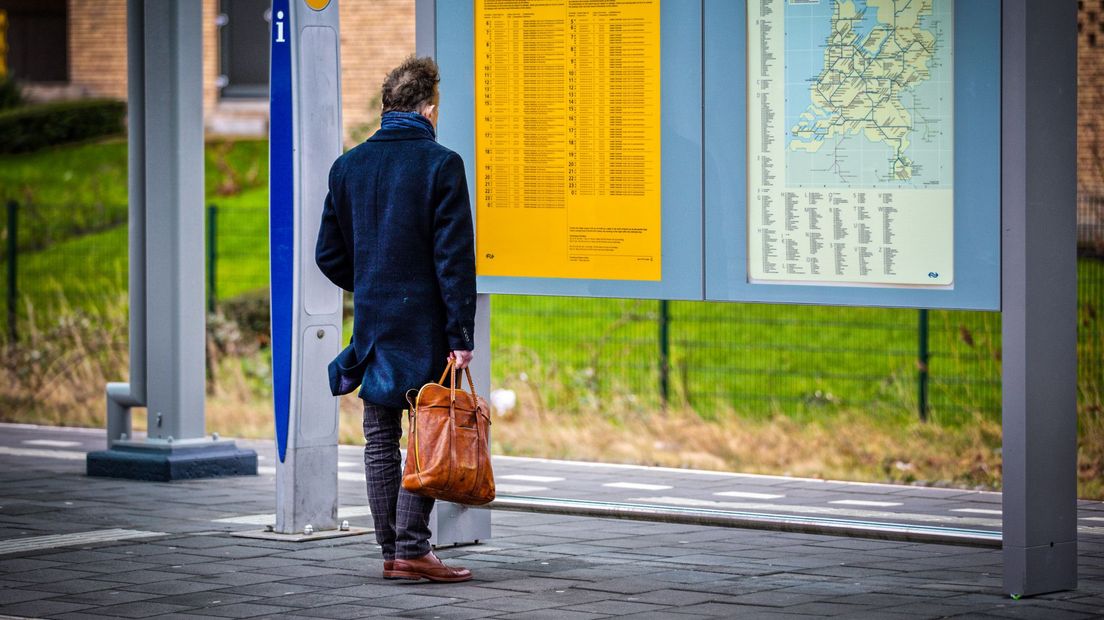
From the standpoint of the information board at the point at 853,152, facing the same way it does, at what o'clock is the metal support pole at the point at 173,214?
The metal support pole is roughly at 4 o'clock from the information board.

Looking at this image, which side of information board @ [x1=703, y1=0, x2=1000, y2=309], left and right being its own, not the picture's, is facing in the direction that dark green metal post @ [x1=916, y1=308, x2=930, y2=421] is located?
back

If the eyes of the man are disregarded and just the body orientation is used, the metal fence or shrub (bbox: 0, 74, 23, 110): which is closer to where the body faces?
the metal fence

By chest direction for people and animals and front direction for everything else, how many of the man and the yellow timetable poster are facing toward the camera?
1

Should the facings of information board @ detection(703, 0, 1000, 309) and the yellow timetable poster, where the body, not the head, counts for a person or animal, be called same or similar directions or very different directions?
same or similar directions

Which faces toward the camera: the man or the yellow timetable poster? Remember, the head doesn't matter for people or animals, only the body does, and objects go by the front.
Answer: the yellow timetable poster

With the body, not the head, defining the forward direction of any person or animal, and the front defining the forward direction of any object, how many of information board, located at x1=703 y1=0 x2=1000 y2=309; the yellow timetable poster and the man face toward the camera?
2

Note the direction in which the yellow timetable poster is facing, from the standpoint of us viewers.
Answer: facing the viewer

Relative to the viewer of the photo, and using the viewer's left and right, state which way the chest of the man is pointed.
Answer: facing away from the viewer and to the right of the viewer

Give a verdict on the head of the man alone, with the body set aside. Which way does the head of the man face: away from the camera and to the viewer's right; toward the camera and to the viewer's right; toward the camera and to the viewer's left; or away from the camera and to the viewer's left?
away from the camera and to the viewer's right

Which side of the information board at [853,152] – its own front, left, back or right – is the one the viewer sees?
front

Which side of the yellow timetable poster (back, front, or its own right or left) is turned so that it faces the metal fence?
back
